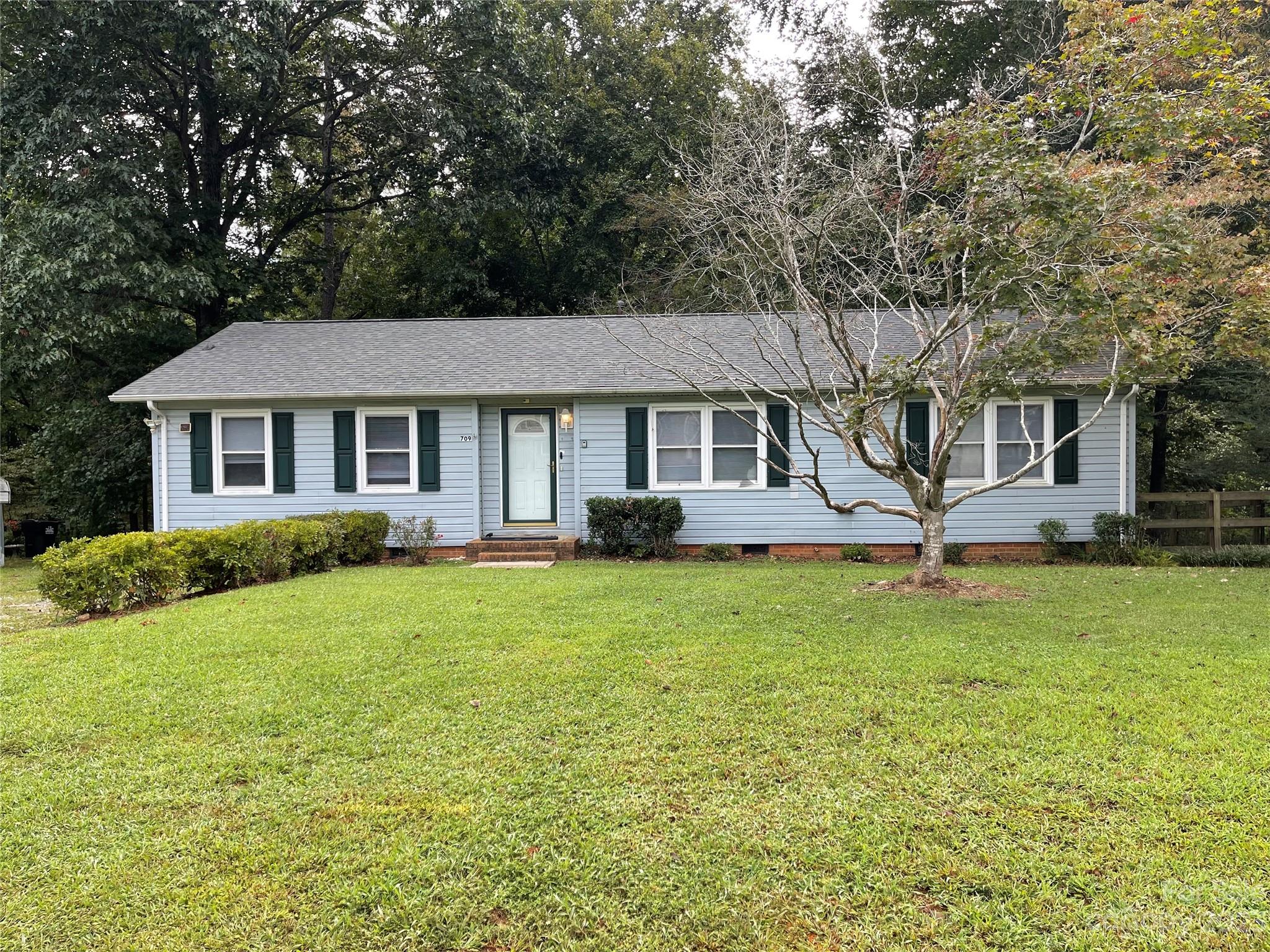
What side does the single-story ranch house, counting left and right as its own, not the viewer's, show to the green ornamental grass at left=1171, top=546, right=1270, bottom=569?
left

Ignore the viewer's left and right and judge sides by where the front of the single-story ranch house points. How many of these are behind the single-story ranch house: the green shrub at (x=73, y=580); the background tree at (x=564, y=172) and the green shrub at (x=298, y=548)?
1

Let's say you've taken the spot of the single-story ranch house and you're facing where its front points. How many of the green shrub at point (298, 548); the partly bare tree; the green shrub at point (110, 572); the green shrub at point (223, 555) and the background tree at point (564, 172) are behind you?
1

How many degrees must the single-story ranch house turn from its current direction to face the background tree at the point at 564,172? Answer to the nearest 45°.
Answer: approximately 180°

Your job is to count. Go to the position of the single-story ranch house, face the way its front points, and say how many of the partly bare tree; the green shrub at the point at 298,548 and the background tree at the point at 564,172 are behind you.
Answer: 1

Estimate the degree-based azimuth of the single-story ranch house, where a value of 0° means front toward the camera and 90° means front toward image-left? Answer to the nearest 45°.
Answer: approximately 0°

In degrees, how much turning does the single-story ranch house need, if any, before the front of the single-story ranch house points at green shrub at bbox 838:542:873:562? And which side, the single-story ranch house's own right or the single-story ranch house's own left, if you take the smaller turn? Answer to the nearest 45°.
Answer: approximately 90° to the single-story ranch house's own left

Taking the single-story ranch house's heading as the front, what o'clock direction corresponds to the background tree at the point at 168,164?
The background tree is roughly at 4 o'clock from the single-story ranch house.

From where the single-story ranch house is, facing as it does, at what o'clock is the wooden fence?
The wooden fence is roughly at 9 o'clock from the single-story ranch house.

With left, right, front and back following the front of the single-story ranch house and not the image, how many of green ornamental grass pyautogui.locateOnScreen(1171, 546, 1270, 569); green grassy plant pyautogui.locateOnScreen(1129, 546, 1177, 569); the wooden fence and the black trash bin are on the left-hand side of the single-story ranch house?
3

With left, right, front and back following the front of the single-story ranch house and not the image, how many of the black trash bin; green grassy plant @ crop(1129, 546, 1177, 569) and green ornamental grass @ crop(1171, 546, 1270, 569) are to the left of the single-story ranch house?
2

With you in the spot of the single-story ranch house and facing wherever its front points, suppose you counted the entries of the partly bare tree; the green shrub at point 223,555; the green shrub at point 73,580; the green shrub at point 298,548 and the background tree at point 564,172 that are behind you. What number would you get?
1

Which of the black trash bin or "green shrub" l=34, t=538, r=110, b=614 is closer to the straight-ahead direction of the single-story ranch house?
the green shrub

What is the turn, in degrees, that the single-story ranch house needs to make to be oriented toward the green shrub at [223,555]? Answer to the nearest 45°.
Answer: approximately 45° to its right
